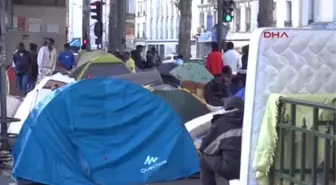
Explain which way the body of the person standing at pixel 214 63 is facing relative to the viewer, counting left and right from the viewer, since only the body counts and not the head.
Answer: facing away from the viewer

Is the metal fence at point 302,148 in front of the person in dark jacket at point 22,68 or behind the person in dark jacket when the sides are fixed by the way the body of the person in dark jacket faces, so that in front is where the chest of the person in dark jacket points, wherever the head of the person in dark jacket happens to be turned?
in front

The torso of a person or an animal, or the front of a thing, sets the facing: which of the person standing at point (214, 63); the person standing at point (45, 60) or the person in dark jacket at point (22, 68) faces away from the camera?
the person standing at point (214, 63)

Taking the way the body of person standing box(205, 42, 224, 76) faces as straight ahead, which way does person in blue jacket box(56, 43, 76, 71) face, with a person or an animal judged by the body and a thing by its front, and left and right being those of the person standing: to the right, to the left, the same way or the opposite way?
the same way

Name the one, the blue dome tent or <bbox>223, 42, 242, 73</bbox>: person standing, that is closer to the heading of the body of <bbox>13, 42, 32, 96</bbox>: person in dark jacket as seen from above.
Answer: the blue dome tent

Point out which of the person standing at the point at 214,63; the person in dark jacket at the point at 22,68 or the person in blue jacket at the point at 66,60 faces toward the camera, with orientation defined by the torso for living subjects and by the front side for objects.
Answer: the person in dark jacket at the point at 22,68

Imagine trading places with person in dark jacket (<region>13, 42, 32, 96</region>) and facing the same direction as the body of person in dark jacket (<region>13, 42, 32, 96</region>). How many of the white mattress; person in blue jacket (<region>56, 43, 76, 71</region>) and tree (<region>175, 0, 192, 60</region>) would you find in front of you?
1

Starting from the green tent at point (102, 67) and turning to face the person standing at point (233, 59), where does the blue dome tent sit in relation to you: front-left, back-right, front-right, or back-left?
back-right

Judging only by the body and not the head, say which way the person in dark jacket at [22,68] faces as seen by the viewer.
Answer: toward the camera
